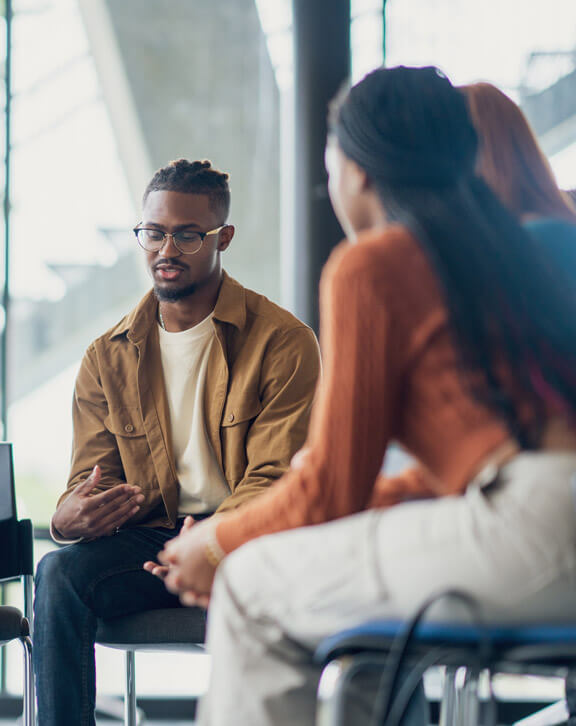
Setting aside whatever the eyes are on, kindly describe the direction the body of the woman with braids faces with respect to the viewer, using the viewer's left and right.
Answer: facing away from the viewer and to the left of the viewer

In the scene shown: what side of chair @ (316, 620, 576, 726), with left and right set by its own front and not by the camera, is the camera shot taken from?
left

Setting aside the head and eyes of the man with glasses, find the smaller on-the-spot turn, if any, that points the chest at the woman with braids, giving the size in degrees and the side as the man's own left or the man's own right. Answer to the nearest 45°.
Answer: approximately 45° to the man's own left

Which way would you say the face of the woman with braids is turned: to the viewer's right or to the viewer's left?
to the viewer's left
